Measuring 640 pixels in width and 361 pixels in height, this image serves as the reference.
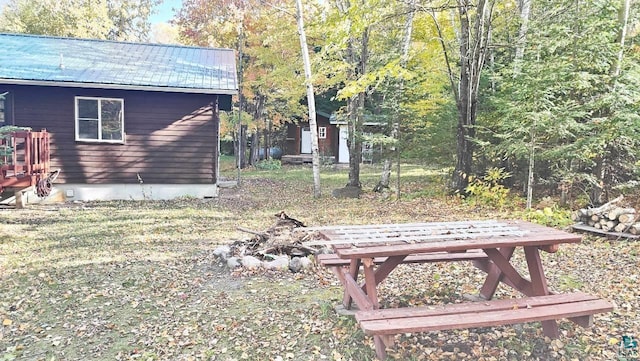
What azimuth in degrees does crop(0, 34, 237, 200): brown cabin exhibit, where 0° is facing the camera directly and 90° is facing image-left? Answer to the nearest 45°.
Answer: approximately 0°

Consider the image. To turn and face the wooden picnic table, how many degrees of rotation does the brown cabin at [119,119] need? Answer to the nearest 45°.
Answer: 0° — it already faces it

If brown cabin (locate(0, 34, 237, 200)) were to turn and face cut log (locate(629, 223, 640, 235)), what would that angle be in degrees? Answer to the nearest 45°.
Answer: approximately 45° to its left

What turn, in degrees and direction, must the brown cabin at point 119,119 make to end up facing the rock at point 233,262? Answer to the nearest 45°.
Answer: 0° — it already faces it
